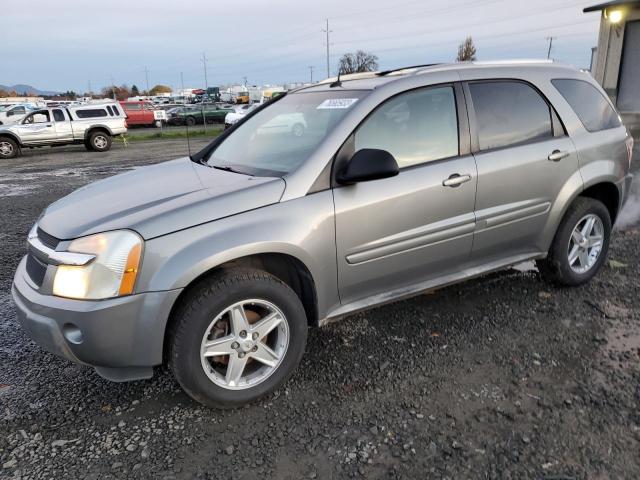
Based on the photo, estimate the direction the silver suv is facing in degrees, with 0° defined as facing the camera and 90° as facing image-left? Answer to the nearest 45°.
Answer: approximately 45°

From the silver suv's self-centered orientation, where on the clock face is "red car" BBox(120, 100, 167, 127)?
The red car is roughly at 4 o'clock from the silver suv.

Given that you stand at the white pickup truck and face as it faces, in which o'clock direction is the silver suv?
The silver suv is roughly at 9 o'clock from the white pickup truck.

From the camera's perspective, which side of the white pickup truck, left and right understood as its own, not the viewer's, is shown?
left

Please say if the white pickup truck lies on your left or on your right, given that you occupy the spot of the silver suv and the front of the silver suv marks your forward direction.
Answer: on your right
